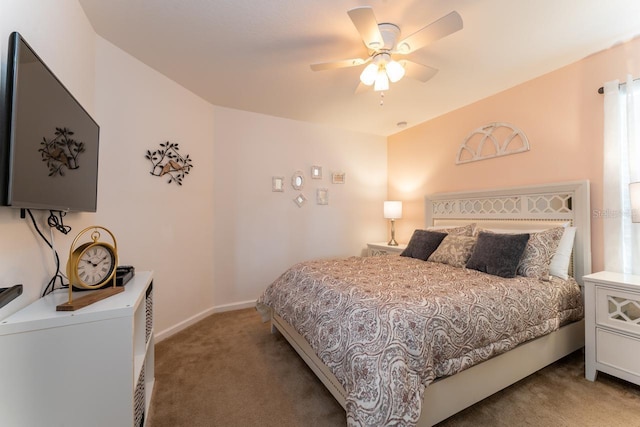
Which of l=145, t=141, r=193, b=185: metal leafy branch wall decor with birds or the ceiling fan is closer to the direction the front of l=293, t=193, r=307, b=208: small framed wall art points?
the ceiling fan

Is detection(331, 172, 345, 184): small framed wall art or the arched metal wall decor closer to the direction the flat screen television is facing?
the arched metal wall decor

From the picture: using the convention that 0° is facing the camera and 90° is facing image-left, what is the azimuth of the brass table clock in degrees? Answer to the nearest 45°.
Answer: approximately 315°

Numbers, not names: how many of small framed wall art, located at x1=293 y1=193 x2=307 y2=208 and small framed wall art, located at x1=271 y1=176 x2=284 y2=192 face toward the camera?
2

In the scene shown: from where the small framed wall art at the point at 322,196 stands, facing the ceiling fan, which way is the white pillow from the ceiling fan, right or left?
left

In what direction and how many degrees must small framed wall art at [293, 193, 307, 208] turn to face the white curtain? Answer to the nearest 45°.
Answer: approximately 45° to its left
